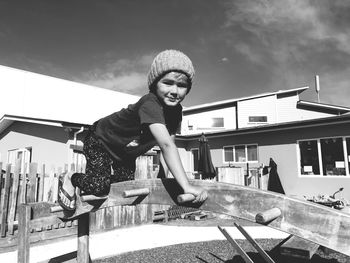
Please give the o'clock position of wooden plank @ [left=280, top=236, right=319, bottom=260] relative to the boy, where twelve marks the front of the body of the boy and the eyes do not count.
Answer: The wooden plank is roughly at 10 o'clock from the boy.

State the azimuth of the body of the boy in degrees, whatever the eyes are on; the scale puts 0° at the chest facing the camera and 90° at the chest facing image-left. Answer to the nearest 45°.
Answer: approximately 315°

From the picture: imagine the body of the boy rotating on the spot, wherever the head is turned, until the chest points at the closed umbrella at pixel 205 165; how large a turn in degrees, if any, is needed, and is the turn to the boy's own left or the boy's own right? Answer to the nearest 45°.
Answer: approximately 135° to the boy's own left

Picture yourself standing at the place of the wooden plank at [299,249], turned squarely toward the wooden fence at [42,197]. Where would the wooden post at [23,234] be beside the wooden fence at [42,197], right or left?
left

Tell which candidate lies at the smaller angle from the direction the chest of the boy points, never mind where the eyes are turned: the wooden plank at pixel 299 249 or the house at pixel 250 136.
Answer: the wooden plank

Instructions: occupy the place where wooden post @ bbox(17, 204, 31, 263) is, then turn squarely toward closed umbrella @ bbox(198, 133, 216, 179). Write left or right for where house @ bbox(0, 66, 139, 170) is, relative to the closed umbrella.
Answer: left

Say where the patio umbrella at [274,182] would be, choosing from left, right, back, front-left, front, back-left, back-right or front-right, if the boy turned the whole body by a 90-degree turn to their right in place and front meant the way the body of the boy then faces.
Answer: back
